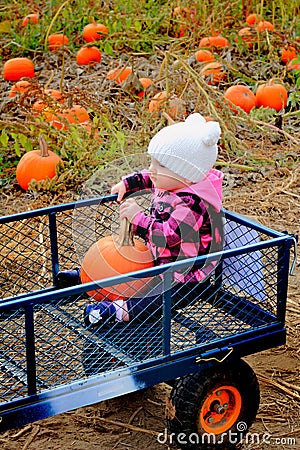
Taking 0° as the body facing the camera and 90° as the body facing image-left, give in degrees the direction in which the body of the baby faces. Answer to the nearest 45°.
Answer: approximately 90°

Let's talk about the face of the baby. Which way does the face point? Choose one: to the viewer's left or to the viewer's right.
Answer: to the viewer's left

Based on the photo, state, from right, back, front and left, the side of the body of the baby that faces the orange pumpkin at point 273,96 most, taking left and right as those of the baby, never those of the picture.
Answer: right

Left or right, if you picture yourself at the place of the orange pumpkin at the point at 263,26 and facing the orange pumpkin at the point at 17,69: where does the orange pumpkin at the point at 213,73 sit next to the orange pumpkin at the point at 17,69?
left

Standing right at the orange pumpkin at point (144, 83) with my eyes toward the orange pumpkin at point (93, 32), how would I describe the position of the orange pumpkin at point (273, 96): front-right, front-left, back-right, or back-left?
back-right

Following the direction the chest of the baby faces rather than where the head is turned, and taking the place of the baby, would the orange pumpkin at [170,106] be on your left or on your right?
on your right

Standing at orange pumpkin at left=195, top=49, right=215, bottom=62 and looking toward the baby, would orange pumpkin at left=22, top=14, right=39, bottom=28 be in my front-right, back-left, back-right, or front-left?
back-right

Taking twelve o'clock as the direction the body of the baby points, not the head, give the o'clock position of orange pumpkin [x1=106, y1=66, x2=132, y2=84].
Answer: The orange pumpkin is roughly at 3 o'clock from the baby.

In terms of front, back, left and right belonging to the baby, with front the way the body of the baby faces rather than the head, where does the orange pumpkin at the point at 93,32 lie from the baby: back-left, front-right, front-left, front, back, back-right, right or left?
right

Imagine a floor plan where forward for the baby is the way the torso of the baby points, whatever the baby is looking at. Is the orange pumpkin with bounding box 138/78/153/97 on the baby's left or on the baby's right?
on the baby's right

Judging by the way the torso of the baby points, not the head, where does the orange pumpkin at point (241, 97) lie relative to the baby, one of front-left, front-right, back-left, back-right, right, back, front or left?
right

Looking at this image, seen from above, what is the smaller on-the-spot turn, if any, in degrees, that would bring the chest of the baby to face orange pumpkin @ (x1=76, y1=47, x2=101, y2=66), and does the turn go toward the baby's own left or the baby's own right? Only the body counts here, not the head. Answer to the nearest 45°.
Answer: approximately 90° to the baby's own right
